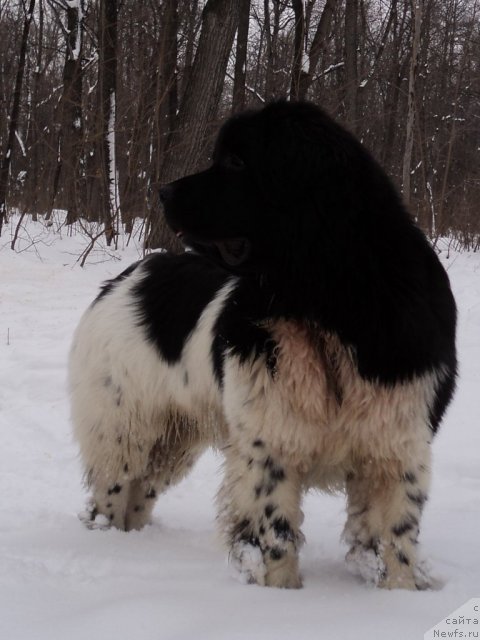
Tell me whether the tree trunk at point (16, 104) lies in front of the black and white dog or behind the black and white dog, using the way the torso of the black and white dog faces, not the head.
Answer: behind

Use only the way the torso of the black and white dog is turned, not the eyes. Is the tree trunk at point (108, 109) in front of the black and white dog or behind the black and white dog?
behind

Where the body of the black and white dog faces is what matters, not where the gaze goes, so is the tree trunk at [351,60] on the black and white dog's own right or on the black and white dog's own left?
on the black and white dog's own left

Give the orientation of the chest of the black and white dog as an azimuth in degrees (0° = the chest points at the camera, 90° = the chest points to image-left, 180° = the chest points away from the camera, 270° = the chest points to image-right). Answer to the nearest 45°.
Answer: approximately 315°

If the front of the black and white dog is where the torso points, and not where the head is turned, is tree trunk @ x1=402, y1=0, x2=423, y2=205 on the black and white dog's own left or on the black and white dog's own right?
on the black and white dog's own left

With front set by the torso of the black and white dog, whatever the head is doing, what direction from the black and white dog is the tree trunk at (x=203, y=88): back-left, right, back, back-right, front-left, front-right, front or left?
back-left

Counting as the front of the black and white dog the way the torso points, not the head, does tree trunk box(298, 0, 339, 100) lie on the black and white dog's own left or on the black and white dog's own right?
on the black and white dog's own left

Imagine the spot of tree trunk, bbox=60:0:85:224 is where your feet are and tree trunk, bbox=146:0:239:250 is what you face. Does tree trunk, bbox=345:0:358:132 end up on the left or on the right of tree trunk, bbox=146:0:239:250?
left

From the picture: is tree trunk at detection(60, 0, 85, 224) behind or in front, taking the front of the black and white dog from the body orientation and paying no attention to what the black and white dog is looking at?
behind
